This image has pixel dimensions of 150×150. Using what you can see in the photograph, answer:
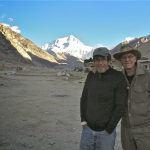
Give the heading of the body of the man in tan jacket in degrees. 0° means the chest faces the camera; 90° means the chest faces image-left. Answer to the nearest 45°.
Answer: approximately 45°

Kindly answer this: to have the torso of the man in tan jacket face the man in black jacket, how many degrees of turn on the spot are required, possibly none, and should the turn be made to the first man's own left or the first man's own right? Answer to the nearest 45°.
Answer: approximately 45° to the first man's own right

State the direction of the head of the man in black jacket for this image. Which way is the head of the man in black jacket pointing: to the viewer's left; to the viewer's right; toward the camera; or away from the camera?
toward the camera
